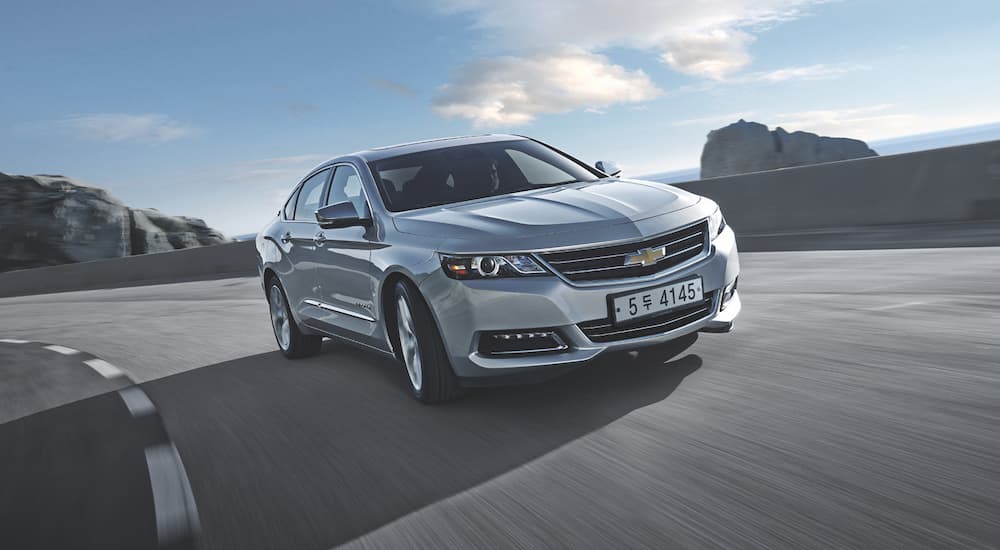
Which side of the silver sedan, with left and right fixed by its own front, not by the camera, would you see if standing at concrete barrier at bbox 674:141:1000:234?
left

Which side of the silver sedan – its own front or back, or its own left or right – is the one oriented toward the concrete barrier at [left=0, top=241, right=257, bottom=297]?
back

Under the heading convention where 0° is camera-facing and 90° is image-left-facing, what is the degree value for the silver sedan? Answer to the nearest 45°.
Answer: approximately 315°
